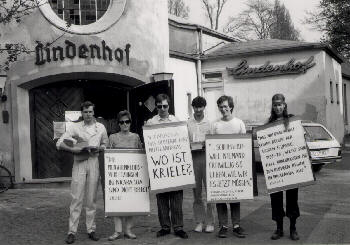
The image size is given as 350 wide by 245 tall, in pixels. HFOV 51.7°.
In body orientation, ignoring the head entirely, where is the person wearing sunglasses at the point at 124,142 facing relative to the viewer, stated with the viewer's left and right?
facing the viewer

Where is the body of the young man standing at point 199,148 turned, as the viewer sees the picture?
toward the camera

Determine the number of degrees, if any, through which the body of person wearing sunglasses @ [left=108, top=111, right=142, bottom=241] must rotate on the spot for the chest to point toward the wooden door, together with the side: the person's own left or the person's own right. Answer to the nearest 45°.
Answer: approximately 180°

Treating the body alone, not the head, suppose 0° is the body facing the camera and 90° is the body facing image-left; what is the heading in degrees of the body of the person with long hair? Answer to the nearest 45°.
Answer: approximately 0°

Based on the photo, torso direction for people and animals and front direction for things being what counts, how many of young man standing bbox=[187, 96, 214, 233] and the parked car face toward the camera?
1

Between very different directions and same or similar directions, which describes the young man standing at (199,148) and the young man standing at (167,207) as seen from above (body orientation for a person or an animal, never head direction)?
same or similar directions

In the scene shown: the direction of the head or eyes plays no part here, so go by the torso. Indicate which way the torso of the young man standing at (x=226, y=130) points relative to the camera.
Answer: toward the camera

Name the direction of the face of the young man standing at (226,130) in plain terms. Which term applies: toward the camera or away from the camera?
toward the camera

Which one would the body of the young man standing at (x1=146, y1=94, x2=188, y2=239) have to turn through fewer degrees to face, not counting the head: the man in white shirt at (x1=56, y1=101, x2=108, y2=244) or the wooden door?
the man in white shirt

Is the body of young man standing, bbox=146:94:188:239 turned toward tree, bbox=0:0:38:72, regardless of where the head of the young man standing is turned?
no

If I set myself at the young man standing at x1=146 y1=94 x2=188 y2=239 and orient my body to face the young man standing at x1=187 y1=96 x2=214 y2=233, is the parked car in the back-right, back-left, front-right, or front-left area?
front-left

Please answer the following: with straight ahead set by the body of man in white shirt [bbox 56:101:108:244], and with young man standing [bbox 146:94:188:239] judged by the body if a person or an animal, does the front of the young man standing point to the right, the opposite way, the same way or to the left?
the same way

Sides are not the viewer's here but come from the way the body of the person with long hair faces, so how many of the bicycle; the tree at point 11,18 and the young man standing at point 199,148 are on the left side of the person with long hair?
0

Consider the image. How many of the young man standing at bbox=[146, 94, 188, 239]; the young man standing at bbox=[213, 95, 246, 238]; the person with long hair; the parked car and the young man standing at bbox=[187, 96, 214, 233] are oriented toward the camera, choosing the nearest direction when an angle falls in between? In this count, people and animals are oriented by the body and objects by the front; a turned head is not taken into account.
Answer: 4

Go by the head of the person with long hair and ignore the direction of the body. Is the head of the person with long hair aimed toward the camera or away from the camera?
toward the camera

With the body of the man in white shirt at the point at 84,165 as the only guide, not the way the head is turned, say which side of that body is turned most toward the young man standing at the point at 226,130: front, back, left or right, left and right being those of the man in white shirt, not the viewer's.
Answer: left

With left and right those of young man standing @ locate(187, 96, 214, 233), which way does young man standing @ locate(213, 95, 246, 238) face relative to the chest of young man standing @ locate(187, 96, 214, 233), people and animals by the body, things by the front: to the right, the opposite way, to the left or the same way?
the same way
